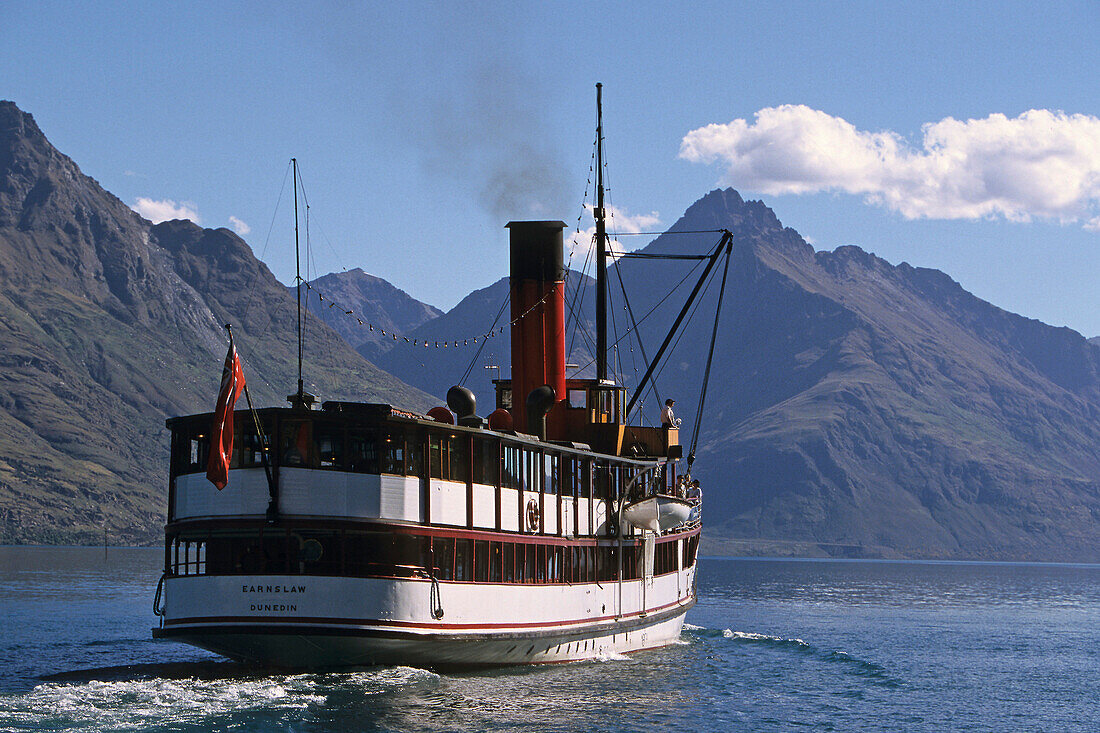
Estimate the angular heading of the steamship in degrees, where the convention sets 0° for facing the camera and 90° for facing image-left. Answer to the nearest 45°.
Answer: approximately 225°
